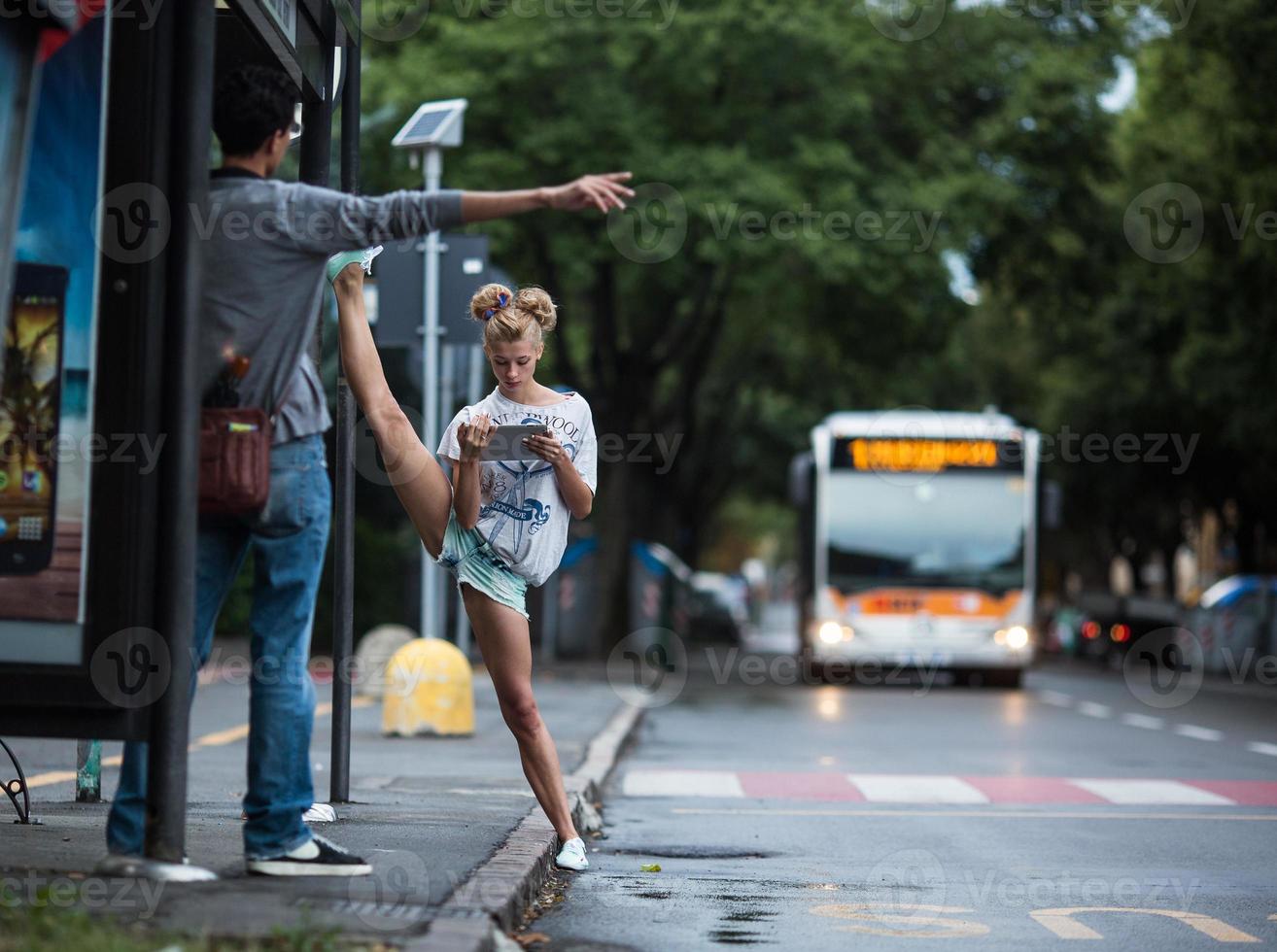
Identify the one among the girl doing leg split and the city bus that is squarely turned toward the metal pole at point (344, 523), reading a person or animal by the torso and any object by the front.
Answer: the city bus

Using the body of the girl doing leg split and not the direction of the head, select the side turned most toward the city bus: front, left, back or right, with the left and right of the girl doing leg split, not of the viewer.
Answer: back

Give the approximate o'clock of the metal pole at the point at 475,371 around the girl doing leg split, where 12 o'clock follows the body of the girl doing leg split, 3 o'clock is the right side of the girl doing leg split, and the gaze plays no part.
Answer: The metal pole is roughly at 6 o'clock from the girl doing leg split.

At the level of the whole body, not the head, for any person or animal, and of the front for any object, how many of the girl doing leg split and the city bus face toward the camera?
2

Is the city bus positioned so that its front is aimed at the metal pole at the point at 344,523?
yes

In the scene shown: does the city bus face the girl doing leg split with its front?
yes

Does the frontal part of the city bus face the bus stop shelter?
yes

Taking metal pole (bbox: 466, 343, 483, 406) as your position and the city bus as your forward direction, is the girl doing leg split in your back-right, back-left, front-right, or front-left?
back-right

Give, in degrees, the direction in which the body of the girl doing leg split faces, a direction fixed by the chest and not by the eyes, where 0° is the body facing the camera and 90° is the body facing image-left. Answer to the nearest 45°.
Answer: approximately 0°

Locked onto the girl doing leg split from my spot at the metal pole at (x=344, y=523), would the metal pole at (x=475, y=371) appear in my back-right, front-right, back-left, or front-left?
back-left

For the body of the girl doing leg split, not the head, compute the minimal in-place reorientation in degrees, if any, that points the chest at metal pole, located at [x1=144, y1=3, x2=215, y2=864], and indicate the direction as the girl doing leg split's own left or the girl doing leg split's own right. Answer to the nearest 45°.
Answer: approximately 45° to the girl doing leg split's own right

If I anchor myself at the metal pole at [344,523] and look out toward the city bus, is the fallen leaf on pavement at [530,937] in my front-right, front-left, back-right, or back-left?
back-right

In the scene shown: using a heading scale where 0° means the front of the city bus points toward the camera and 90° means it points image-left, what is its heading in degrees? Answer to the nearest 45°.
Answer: approximately 0°

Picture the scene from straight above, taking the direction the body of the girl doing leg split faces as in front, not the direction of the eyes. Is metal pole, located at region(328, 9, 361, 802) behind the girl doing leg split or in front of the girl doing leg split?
behind
